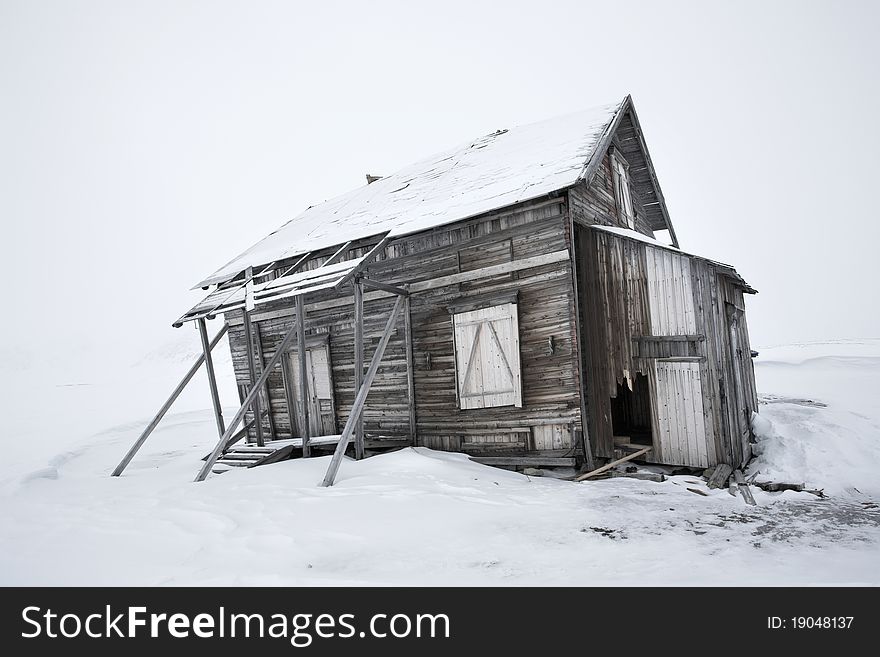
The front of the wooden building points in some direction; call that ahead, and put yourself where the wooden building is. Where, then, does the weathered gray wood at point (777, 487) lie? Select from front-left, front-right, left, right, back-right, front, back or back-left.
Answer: left

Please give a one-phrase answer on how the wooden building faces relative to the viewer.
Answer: facing the viewer and to the left of the viewer

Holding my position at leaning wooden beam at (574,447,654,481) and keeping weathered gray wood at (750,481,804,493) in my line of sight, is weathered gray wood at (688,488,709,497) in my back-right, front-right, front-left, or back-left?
front-right

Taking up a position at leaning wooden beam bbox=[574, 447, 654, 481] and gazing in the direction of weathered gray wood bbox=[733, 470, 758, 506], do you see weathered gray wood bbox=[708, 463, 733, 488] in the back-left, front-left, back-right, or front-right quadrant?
front-left

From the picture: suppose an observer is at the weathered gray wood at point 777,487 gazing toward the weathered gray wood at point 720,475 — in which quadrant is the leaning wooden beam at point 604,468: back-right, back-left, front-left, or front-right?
front-left

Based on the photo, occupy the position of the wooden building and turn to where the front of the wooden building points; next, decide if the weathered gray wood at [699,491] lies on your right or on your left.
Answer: on your left
